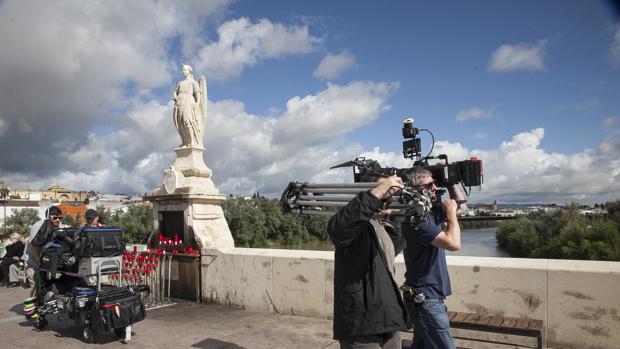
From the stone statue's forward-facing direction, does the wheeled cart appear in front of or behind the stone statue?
in front

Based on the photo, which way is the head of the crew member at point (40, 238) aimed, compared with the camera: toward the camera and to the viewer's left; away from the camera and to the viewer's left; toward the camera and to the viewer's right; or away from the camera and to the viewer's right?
toward the camera and to the viewer's right

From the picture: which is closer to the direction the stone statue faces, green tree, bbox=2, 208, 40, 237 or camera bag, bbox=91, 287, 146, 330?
the camera bag

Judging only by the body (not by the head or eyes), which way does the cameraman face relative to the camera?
to the viewer's right

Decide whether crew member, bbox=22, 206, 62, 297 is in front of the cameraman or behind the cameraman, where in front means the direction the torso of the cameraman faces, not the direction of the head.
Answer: behind

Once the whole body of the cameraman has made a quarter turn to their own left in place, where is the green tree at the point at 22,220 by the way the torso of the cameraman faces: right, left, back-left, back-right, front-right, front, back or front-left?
front-left

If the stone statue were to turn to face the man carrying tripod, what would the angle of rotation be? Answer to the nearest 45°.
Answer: approximately 45° to its left

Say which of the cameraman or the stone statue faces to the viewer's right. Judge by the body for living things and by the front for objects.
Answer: the cameraman

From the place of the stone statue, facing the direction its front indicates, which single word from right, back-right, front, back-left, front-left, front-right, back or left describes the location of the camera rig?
front-left

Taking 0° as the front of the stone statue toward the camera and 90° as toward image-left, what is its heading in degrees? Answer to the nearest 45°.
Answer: approximately 45°
